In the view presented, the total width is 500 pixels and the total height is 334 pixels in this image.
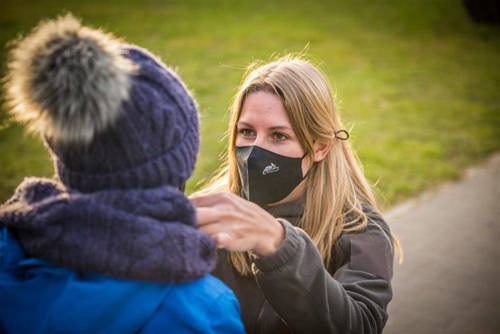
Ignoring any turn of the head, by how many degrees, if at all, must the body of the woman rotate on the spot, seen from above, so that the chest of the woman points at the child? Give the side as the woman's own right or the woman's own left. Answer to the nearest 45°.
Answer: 0° — they already face them

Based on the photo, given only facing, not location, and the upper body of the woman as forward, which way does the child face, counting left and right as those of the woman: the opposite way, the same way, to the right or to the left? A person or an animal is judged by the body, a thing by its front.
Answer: the opposite way

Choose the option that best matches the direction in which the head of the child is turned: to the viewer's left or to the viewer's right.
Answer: to the viewer's right

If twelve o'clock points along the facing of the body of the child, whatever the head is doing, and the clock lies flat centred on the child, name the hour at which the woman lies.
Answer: The woman is roughly at 12 o'clock from the child.

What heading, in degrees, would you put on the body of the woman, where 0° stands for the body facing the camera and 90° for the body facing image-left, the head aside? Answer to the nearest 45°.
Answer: approximately 45°

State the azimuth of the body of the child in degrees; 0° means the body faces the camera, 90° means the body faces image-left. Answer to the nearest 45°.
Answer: approximately 225°

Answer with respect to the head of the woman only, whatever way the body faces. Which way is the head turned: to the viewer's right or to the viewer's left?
to the viewer's left
